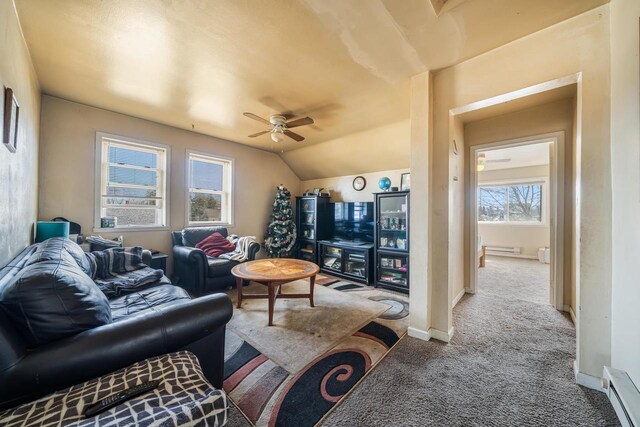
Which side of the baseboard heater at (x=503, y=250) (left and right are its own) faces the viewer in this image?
front

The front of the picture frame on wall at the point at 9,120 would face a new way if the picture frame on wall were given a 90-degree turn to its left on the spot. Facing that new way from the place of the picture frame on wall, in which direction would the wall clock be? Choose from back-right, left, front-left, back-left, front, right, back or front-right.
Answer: right

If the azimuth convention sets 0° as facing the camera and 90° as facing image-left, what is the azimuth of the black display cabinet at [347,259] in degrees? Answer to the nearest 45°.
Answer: approximately 45°

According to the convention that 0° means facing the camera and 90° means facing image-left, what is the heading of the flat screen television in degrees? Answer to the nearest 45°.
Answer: approximately 45°

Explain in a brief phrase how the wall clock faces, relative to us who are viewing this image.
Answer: facing the viewer and to the left of the viewer

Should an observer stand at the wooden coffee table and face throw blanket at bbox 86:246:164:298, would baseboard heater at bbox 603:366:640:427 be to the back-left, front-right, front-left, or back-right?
back-left

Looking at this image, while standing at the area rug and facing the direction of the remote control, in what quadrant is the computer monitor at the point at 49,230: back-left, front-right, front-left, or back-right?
front-right

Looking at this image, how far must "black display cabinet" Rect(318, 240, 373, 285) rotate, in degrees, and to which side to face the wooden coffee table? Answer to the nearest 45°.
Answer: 0° — it already faces it

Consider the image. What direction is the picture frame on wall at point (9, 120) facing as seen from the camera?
to the viewer's right

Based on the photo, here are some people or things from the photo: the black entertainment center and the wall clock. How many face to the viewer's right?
0

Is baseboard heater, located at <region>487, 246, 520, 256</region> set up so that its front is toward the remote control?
yes

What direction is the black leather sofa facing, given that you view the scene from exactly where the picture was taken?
facing away from the viewer and to the right of the viewer

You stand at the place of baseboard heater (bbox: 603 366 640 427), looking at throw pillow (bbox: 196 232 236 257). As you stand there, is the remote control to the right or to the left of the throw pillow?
left

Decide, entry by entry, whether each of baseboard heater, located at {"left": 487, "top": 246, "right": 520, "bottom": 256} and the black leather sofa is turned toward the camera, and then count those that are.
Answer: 1

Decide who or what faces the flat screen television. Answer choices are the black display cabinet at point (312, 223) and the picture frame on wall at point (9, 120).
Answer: the picture frame on wall
